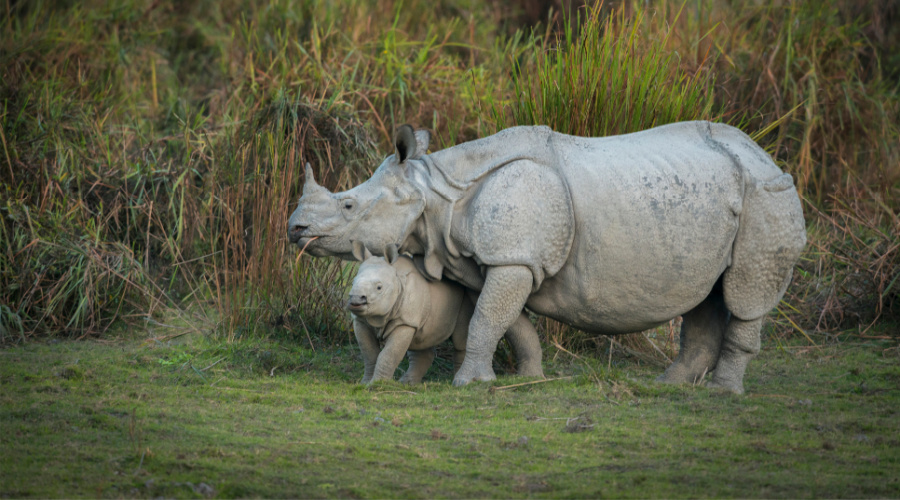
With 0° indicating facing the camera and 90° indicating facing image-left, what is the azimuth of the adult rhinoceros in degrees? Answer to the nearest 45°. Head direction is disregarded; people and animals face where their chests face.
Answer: approximately 90°

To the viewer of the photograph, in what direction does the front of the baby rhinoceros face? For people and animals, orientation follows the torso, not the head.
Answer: facing the viewer and to the left of the viewer
